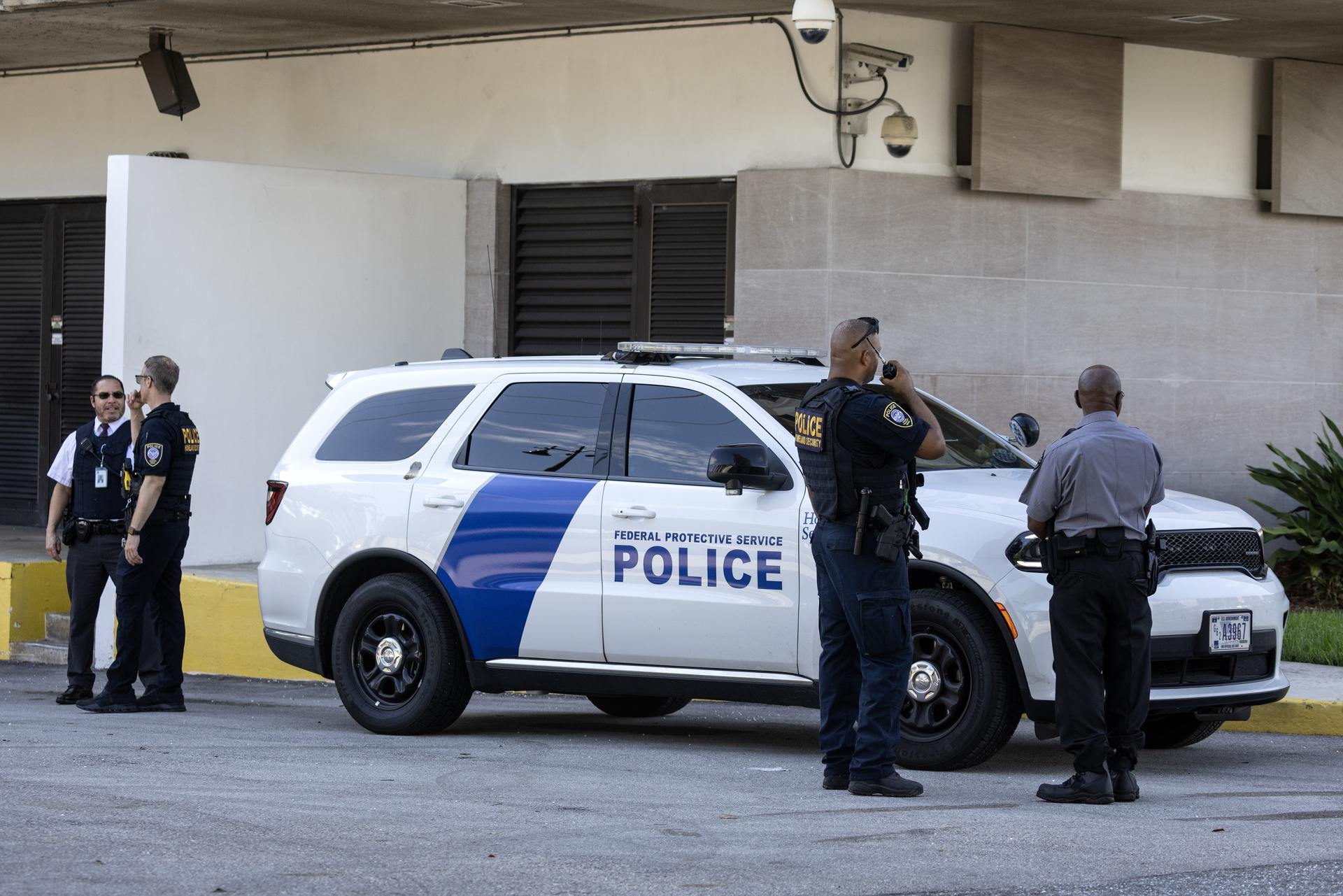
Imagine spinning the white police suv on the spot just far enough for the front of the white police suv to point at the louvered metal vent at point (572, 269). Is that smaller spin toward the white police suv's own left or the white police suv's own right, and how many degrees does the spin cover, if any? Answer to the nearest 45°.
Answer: approximately 135° to the white police suv's own left

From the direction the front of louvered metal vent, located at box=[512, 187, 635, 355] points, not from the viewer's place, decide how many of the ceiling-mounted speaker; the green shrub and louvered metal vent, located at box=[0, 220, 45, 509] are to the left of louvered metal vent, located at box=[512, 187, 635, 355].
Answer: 1

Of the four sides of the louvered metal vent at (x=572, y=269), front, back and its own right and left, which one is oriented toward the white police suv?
front

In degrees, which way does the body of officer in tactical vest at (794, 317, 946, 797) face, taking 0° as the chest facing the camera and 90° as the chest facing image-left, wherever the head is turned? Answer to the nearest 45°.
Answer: approximately 225°

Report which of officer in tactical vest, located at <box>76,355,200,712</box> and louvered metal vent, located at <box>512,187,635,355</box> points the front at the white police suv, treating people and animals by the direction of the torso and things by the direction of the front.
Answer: the louvered metal vent

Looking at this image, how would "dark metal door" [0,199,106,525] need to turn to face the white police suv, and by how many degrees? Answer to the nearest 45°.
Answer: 0° — it already faces it

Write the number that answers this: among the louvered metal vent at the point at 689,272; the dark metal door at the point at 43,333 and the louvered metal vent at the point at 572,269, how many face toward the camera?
3

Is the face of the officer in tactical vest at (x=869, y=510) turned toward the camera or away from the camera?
away from the camera

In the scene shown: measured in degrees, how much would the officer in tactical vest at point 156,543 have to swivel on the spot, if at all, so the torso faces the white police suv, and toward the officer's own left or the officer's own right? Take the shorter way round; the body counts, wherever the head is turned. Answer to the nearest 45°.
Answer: approximately 180°

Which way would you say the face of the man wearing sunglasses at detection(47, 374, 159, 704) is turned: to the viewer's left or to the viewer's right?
to the viewer's right

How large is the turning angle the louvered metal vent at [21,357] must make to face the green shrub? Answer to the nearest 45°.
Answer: approximately 45° to its left

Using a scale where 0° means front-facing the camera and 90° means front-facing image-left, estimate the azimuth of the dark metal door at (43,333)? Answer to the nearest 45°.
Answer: approximately 0°
